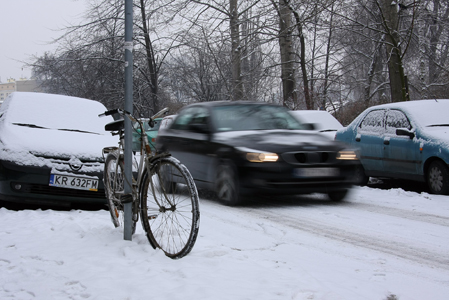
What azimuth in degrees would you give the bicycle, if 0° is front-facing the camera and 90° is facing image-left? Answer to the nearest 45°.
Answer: approximately 315°

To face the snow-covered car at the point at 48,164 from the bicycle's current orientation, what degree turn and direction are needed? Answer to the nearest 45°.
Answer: approximately 180°

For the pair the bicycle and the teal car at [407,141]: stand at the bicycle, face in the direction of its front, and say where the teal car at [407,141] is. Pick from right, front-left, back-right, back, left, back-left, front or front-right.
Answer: left

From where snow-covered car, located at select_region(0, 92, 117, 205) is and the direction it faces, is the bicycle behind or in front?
in front

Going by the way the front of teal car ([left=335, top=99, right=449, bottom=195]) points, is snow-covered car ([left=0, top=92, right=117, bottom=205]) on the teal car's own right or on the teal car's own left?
on the teal car's own right

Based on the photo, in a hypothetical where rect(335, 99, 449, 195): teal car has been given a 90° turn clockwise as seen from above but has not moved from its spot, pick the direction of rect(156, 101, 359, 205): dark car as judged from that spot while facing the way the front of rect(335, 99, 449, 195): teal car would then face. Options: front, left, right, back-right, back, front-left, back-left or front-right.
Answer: front

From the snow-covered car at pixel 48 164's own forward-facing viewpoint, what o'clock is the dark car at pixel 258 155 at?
The dark car is roughly at 9 o'clock from the snow-covered car.

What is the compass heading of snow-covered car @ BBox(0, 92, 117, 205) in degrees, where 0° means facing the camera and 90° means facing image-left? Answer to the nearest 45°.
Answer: approximately 0°

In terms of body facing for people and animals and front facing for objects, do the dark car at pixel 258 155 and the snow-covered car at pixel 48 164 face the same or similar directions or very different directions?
same or similar directions
